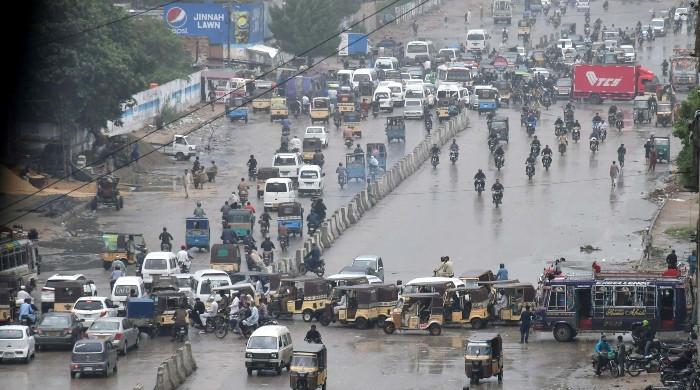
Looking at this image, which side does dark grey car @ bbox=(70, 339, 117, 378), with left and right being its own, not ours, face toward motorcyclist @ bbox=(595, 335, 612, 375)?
right

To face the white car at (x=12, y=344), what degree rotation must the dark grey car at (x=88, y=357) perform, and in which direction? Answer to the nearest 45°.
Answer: approximately 45° to its left

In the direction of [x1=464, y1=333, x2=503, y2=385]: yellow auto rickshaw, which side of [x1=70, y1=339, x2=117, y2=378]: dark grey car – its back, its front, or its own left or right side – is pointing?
right

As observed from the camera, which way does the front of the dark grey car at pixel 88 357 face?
facing away from the viewer
